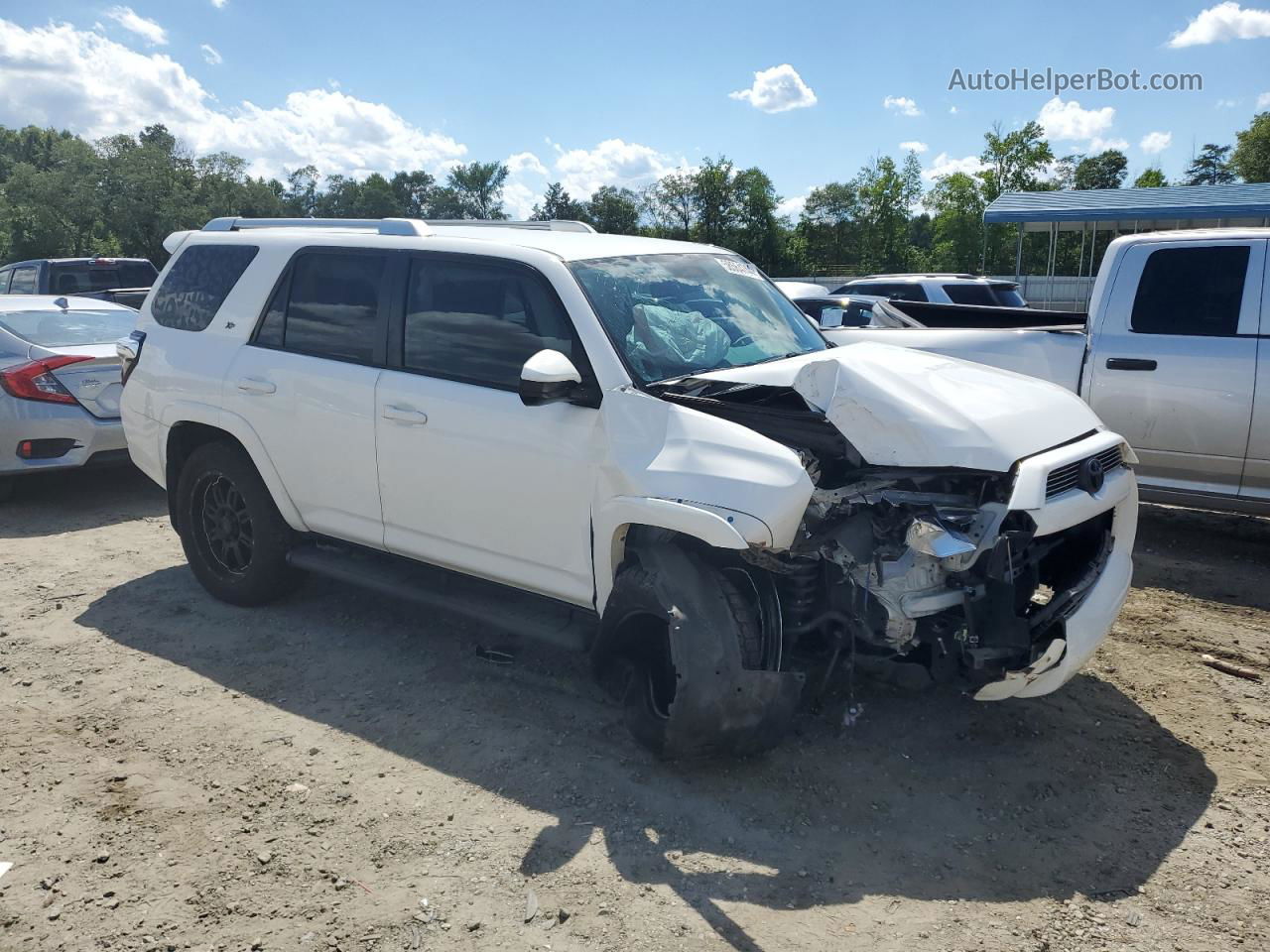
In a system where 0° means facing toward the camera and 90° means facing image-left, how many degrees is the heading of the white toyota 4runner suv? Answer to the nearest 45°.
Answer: approximately 315°

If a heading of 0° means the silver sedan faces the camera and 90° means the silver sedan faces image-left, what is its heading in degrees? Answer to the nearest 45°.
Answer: approximately 135°

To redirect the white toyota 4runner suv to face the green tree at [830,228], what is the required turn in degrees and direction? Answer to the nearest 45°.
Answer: approximately 135° to its left

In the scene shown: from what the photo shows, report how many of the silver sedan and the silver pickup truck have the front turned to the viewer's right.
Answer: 1

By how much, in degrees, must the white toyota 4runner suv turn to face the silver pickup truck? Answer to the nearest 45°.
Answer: approximately 90° to its left

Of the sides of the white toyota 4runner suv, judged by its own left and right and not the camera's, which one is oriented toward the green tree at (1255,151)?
left

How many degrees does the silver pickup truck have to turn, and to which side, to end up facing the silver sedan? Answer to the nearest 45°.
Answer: approximately 180°

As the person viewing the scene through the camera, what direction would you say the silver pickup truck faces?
facing to the right of the viewer

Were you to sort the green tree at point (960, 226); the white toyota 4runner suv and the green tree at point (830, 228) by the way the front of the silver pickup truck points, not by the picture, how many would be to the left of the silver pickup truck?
2

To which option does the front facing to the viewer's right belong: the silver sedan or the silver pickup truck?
the silver pickup truck

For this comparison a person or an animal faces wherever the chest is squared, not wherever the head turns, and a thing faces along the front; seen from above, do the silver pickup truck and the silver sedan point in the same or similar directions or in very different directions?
very different directions

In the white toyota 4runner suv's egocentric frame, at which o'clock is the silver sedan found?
The silver sedan is roughly at 6 o'clock from the white toyota 4runner suv.
